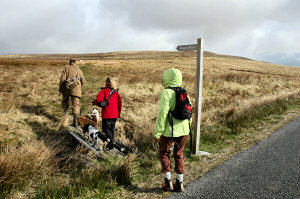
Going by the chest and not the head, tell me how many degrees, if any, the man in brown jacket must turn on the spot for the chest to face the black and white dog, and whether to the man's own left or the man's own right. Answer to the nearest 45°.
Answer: approximately 180°

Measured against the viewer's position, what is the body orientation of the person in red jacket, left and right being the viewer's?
facing away from the viewer and to the left of the viewer

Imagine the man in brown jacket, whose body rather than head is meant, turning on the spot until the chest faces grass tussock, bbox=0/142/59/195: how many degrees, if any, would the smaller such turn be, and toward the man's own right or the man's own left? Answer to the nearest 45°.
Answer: approximately 180°

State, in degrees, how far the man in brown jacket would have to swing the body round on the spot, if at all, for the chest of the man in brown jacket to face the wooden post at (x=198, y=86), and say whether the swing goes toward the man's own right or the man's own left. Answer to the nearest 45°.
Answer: approximately 135° to the man's own right

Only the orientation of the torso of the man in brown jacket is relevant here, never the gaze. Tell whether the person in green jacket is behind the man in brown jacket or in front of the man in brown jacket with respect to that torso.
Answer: behind

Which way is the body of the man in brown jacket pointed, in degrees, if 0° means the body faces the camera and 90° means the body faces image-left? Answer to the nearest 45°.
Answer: approximately 180°
